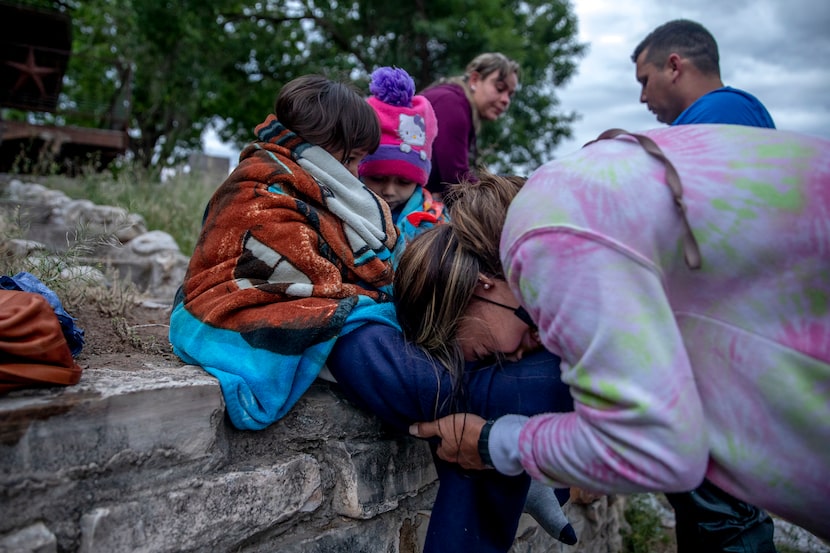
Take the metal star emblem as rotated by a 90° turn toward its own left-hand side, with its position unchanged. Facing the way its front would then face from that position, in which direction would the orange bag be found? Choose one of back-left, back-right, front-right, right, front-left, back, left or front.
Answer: right

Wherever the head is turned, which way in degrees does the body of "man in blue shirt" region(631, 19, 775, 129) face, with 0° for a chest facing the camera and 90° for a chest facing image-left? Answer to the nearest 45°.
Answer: approximately 90°

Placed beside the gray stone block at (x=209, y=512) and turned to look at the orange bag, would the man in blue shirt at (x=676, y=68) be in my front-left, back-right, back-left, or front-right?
back-right

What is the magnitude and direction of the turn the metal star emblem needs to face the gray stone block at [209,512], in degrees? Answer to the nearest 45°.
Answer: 0° — it already faces it

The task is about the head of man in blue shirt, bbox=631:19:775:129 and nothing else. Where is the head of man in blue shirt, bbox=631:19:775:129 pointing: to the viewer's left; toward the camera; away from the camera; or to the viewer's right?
to the viewer's left

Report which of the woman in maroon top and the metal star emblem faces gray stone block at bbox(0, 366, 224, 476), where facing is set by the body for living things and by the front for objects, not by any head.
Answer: the metal star emblem

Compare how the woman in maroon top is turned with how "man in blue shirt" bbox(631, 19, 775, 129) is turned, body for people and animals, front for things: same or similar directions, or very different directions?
very different directions

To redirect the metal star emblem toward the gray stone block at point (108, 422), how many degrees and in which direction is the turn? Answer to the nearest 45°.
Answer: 0° — it already faces it

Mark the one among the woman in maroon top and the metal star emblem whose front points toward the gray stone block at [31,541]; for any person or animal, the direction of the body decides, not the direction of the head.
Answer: the metal star emblem

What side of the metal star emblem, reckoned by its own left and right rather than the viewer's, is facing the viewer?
front

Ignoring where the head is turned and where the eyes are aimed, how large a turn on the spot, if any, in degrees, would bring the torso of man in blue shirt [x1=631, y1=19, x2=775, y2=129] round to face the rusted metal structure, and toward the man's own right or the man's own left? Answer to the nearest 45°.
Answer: approximately 45° to the man's own right

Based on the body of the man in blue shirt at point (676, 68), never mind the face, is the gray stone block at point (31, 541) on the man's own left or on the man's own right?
on the man's own left

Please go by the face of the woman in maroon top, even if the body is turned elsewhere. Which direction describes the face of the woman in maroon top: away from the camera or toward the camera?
toward the camera

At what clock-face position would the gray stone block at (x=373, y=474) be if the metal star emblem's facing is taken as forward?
The gray stone block is roughly at 12 o'clock from the metal star emblem.
